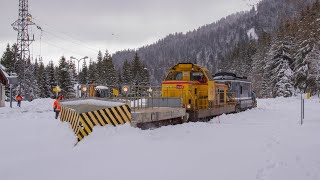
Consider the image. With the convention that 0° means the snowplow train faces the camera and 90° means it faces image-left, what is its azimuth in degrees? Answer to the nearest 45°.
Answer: approximately 45°

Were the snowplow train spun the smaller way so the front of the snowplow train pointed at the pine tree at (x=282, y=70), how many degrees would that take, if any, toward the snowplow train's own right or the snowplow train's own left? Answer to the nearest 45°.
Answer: approximately 180°
